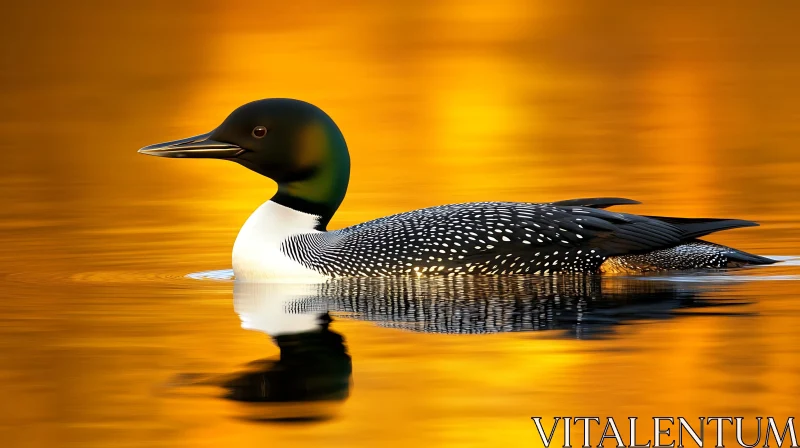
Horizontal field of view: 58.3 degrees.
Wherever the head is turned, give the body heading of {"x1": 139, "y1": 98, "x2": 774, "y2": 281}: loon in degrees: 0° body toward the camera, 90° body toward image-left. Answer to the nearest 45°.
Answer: approximately 90°
